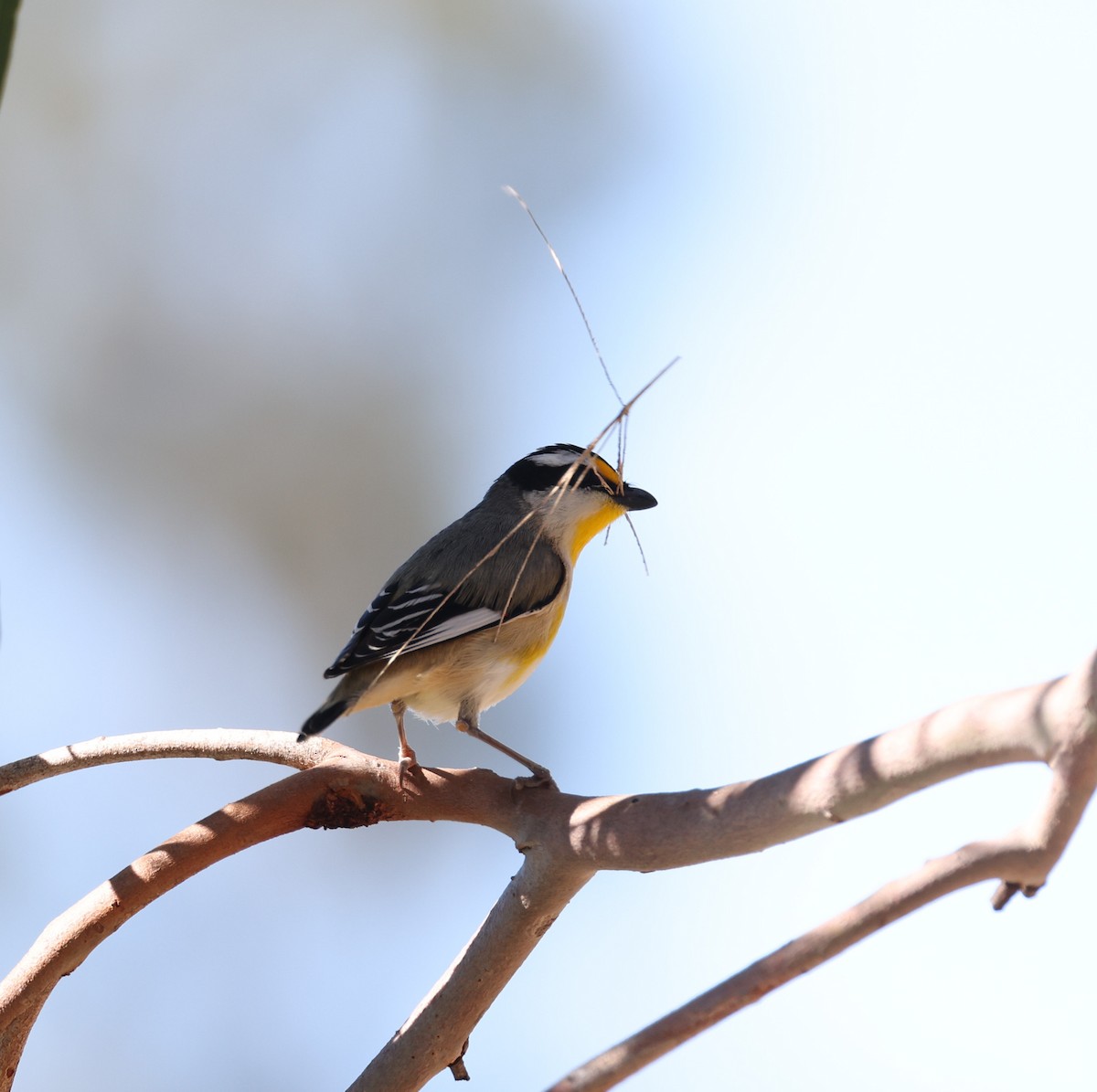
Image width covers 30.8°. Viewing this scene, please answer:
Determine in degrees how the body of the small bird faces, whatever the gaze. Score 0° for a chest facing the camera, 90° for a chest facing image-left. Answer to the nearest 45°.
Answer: approximately 270°
